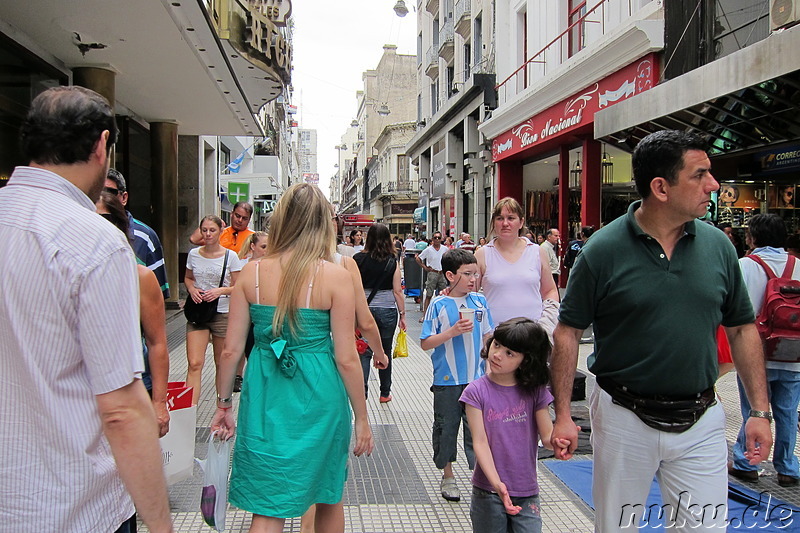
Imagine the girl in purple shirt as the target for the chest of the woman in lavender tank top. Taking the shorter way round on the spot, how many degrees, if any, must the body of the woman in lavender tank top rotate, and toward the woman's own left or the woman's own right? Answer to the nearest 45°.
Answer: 0° — they already face them

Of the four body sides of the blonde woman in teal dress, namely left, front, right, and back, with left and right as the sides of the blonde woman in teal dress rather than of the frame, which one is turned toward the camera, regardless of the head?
back

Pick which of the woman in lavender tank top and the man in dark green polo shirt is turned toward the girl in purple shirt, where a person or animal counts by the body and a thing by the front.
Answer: the woman in lavender tank top

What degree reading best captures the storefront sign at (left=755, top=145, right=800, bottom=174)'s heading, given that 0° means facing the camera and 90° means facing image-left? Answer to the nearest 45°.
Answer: approximately 45°

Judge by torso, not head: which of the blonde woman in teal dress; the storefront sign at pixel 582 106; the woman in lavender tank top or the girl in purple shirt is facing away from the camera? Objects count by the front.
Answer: the blonde woman in teal dress

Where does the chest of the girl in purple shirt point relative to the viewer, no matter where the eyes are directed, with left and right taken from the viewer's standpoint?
facing the viewer

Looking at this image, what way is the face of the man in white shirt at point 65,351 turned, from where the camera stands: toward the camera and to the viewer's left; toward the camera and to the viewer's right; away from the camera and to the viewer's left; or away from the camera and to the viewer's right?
away from the camera and to the viewer's right

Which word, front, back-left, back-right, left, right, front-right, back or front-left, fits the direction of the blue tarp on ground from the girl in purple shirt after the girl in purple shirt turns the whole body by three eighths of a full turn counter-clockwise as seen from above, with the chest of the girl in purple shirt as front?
front

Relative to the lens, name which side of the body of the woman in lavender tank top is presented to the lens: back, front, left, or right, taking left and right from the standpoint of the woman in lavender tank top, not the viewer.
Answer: front

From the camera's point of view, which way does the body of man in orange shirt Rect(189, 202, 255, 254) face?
toward the camera

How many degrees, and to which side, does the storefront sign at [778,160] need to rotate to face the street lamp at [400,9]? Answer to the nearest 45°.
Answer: approximately 90° to its right

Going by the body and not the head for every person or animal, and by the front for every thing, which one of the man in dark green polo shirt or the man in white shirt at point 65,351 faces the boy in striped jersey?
the man in white shirt

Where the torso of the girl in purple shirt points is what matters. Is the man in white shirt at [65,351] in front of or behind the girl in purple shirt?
in front

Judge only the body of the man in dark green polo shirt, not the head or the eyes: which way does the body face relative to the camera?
toward the camera

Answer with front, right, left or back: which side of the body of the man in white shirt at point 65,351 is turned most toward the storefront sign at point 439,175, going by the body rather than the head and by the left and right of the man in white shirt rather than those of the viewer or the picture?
front

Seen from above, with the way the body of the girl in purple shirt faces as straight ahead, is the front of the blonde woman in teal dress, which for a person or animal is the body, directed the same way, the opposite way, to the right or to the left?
the opposite way

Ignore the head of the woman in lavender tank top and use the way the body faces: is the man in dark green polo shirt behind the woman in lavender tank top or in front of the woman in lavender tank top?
in front

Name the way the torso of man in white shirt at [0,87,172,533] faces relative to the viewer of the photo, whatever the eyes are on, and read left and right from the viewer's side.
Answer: facing away from the viewer and to the right of the viewer
